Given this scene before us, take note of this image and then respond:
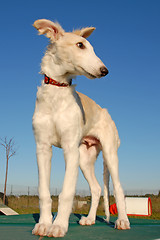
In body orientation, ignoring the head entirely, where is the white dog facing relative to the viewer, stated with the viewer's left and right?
facing the viewer and to the left of the viewer
